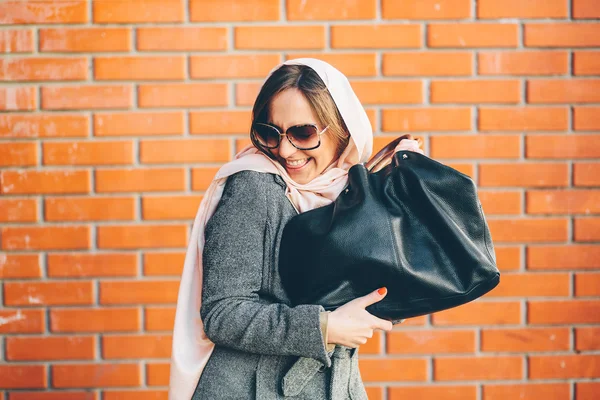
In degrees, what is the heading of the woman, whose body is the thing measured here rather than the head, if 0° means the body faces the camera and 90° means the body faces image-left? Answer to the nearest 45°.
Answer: approximately 315°
